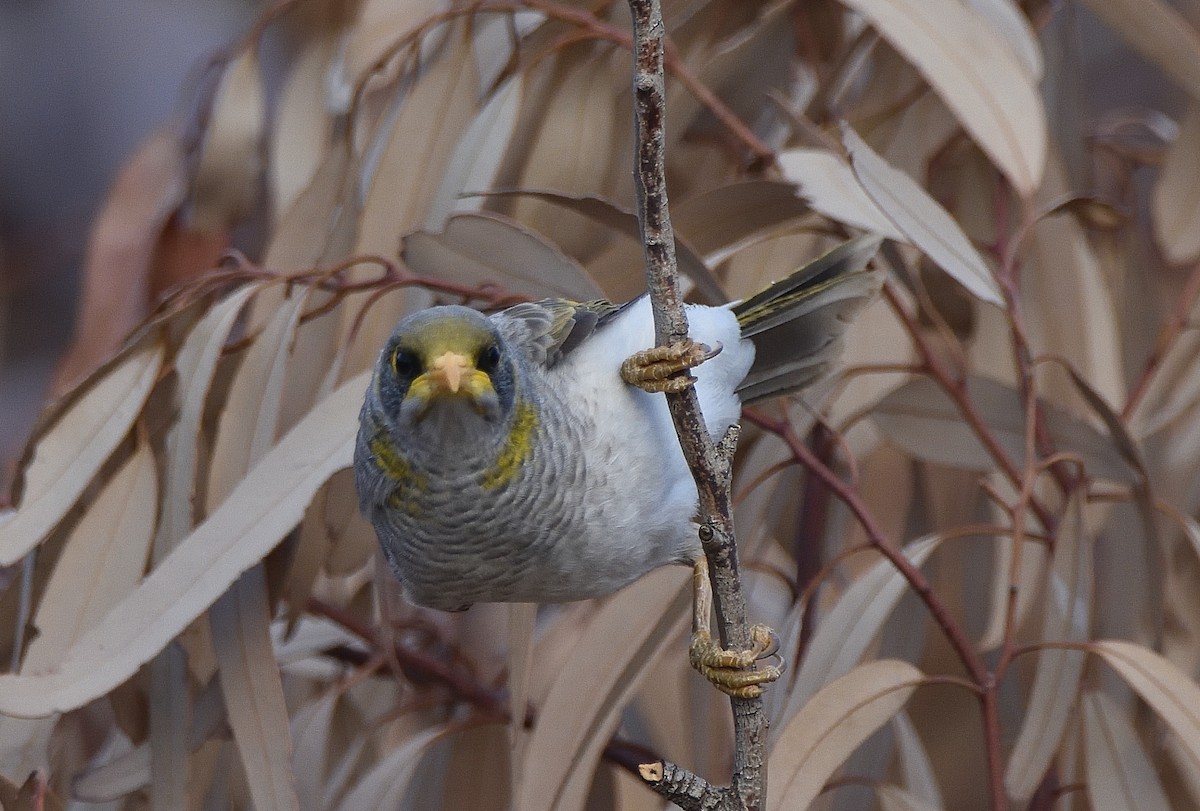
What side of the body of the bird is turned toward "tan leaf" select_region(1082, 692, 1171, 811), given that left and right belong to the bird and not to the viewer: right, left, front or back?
back

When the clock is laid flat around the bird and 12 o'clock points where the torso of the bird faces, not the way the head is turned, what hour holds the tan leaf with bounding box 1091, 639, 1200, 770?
The tan leaf is roughly at 7 o'clock from the bird.

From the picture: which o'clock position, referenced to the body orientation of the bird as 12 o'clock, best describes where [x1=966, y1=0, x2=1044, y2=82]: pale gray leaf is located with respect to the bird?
The pale gray leaf is roughly at 7 o'clock from the bird.

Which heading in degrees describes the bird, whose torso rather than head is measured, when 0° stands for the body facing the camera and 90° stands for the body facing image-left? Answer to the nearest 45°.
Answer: approximately 45°

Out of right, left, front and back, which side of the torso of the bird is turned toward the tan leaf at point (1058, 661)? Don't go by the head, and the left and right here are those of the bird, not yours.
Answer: back
